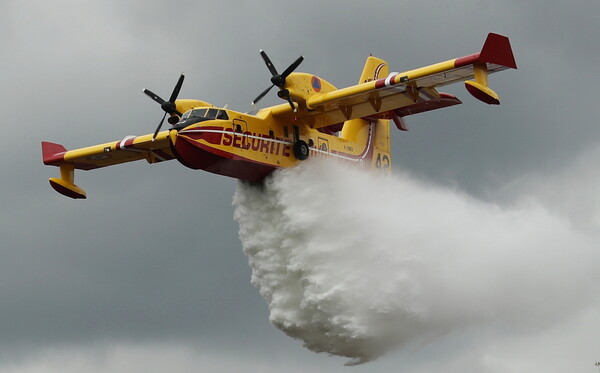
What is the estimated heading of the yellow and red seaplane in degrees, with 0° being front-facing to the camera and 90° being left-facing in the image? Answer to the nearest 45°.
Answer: approximately 45°
